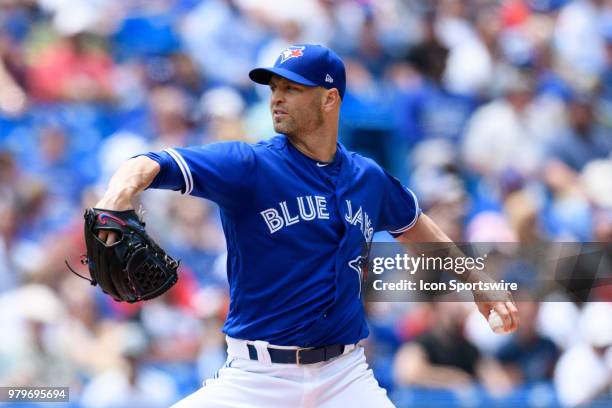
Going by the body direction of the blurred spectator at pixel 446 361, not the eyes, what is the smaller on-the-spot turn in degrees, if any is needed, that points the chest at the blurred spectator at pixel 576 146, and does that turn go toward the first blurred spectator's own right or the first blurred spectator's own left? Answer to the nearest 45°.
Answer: approximately 180°

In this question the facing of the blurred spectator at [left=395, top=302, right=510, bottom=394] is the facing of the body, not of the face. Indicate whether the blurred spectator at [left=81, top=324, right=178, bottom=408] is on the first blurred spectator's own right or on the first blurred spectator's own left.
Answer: on the first blurred spectator's own right

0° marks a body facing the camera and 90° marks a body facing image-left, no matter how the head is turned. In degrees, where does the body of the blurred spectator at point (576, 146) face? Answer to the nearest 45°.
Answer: approximately 0°

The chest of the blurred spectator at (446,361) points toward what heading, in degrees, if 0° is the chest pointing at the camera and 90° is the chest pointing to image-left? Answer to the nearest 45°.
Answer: approximately 0°

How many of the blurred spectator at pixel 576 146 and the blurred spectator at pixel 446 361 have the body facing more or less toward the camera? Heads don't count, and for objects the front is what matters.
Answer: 2

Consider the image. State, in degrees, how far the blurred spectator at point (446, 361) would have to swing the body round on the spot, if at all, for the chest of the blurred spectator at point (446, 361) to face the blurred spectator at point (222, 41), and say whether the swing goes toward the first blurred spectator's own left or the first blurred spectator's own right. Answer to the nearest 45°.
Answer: approximately 135° to the first blurred spectator's own right

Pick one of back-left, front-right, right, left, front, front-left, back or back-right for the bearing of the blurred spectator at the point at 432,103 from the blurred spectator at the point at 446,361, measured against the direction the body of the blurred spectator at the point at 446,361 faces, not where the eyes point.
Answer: back

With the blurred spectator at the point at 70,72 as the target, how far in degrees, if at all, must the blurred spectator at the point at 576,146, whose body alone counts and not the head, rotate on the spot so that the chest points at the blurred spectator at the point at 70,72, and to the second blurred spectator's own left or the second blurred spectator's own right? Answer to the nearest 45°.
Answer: approximately 90° to the second blurred spectator's own right

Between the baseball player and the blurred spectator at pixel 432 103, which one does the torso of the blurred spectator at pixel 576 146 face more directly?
the baseball player

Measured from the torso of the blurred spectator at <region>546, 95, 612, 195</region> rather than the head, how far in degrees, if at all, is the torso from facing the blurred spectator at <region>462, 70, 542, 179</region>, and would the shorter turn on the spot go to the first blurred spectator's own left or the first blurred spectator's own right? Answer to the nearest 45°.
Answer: approximately 45° to the first blurred spectator's own right
